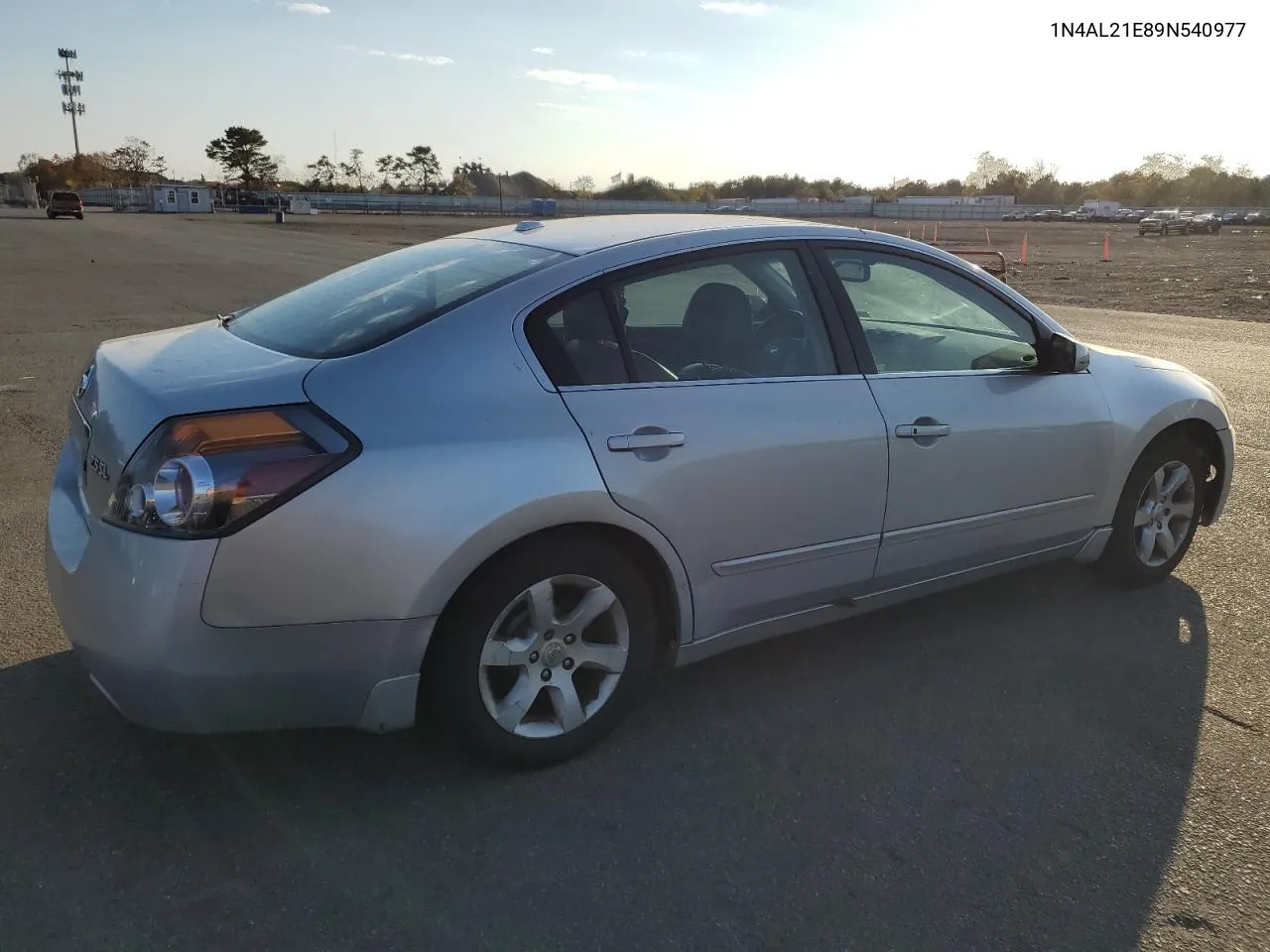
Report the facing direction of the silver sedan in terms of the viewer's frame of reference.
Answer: facing away from the viewer and to the right of the viewer
